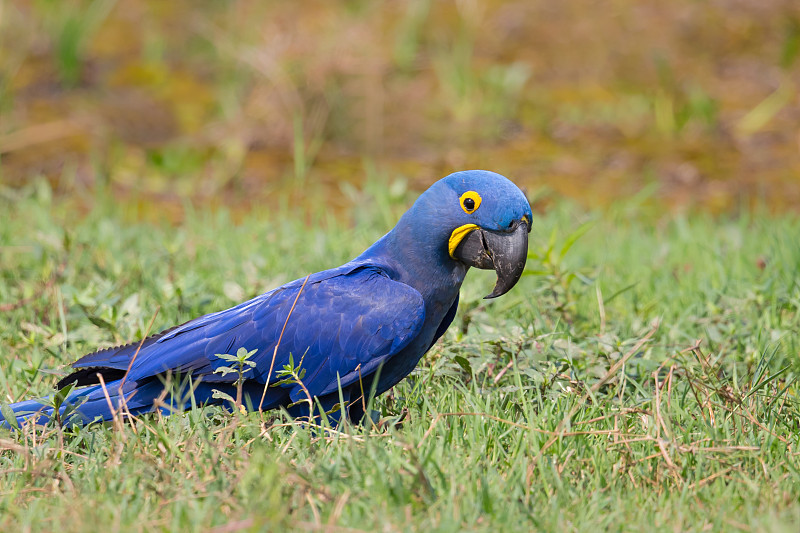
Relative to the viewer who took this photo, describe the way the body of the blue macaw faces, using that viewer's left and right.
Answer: facing to the right of the viewer
